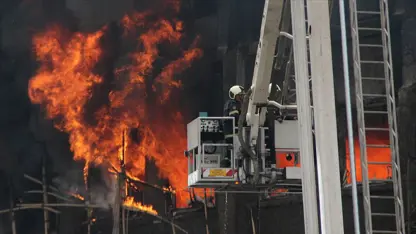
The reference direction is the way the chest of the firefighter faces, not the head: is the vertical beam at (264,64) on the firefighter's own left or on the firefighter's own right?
on the firefighter's own right

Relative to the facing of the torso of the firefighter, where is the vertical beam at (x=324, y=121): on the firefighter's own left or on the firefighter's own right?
on the firefighter's own right

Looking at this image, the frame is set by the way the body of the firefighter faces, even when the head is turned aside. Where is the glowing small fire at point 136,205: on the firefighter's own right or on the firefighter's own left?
on the firefighter's own left

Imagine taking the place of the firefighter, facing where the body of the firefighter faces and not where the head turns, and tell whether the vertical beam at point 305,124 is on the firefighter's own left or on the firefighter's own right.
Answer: on the firefighter's own right

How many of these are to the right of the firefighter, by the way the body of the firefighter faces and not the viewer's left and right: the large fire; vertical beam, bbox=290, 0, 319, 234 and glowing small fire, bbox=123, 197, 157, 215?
1
